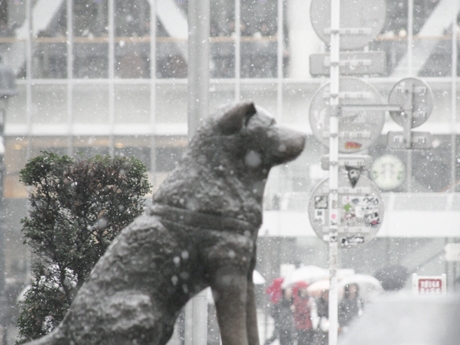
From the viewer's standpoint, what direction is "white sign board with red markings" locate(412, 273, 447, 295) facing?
toward the camera

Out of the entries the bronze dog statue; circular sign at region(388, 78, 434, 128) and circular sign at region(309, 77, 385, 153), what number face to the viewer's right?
1

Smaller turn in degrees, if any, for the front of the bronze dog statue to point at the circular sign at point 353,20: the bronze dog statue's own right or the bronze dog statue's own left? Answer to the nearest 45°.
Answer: approximately 90° to the bronze dog statue's own left

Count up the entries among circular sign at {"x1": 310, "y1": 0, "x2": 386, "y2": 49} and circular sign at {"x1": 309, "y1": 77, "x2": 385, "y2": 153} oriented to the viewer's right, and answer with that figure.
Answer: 0

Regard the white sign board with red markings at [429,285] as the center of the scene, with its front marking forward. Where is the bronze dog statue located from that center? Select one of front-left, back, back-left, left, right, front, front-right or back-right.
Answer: front

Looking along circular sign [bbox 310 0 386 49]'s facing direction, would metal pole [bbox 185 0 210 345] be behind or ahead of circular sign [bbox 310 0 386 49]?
behind
